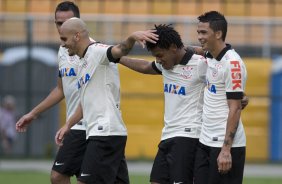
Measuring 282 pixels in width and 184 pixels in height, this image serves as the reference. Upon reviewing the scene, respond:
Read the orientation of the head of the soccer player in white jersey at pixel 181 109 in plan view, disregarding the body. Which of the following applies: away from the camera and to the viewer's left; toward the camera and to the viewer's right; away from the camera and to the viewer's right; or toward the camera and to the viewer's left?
toward the camera and to the viewer's left

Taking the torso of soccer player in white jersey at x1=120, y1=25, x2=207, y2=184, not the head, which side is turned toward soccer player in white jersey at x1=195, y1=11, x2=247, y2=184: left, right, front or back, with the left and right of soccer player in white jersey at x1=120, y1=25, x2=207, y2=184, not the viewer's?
left

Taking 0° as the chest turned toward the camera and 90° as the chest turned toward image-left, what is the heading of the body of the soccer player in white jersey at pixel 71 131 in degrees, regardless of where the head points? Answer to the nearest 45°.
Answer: approximately 45°

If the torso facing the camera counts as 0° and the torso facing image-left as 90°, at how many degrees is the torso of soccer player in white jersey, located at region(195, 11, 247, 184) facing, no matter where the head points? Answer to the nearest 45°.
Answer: approximately 45°

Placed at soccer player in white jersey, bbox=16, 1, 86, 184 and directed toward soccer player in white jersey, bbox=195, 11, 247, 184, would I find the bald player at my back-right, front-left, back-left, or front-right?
front-right

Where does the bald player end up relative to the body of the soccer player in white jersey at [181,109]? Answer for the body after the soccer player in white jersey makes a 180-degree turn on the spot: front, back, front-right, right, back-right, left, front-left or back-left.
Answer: back-left

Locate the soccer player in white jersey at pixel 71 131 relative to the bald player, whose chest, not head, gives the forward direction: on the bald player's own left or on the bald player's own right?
on the bald player's own right

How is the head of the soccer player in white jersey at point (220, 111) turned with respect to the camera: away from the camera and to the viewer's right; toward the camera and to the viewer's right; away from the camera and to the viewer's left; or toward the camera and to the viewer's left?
toward the camera and to the viewer's left

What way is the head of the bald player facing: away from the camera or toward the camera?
toward the camera

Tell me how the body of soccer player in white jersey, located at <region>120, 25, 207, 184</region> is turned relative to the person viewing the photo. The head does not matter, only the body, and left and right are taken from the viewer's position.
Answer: facing the viewer and to the left of the viewer

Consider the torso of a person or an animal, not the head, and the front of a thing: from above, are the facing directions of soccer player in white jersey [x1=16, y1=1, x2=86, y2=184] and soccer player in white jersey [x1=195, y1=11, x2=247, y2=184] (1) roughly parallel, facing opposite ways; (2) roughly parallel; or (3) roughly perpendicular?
roughly parallel
